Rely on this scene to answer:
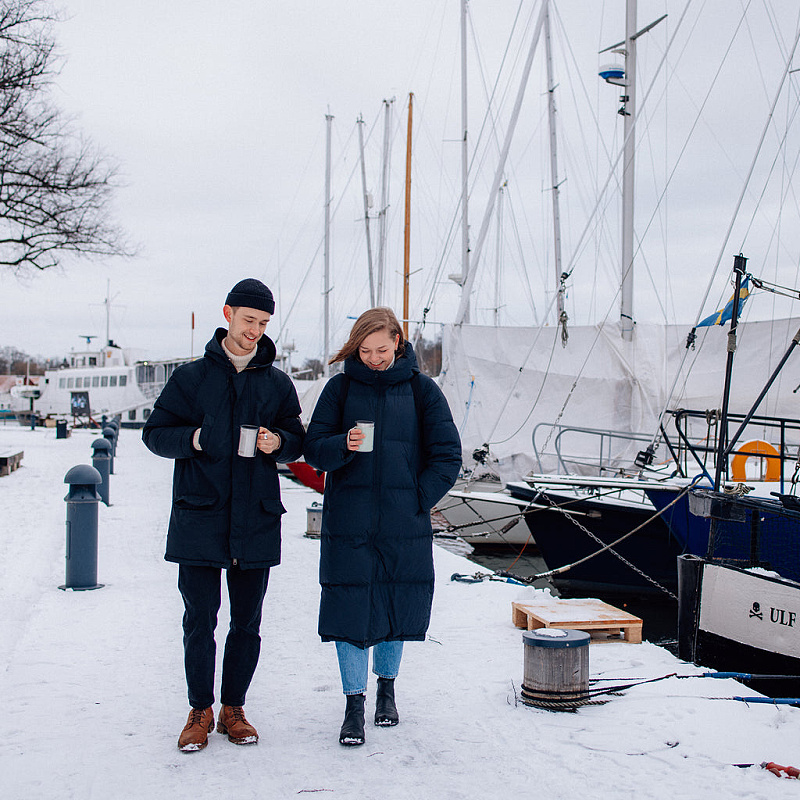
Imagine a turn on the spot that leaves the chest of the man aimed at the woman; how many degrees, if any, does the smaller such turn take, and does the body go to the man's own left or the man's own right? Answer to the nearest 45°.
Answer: approximately 90° to the man's own left

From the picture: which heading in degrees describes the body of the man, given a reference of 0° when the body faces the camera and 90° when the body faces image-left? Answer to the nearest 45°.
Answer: approximately 0°

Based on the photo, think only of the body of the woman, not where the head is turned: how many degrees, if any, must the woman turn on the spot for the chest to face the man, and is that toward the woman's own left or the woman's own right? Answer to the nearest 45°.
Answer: approximately 90° to the woman's own right

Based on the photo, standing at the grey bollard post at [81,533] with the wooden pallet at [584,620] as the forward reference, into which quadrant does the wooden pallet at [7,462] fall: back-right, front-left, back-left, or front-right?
back-left

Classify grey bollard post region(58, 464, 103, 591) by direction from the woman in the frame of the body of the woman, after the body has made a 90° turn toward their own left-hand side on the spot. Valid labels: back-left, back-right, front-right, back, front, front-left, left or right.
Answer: back-left

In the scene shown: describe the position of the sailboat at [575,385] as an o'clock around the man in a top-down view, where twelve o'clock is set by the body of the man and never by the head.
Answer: The sailboat is roughly at 7 o'clock from the man.

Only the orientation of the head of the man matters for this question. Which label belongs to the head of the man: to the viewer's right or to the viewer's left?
to the viewer's right

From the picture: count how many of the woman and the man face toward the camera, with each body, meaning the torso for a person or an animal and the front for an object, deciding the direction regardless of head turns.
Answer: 2
